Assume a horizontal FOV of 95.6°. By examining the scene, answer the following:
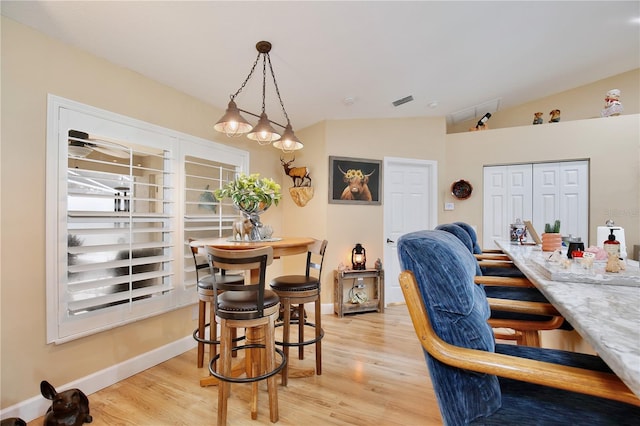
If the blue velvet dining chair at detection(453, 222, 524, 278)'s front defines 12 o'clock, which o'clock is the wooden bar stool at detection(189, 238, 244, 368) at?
The wooden bar stool is roughly at 5 o'clock from the blue velvet dining chair.

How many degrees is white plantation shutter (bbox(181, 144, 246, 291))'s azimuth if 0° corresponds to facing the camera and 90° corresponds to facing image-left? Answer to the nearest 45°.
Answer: approximately 315°

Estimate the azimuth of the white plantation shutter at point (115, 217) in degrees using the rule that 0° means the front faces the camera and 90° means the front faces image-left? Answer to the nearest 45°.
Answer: approximately 315°

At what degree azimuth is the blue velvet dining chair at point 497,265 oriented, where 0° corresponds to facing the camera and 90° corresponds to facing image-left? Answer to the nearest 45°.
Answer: approximately 270°

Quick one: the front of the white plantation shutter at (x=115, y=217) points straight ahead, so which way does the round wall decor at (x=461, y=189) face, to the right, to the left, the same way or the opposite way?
to the right

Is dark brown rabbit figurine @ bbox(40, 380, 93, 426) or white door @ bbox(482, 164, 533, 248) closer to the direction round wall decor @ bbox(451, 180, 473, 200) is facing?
the dark brown rabbit figurine

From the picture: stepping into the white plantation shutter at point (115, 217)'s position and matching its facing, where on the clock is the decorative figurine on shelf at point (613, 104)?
The decorative figurine on shelf is roughly at 11 o'clock from the white plantation shutter.

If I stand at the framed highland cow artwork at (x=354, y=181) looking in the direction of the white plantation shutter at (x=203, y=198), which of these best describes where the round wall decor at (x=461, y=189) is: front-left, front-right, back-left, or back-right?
back-left

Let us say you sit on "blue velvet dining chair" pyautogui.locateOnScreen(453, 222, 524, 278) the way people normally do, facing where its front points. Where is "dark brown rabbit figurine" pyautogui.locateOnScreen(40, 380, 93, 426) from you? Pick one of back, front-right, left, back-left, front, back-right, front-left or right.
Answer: back-right

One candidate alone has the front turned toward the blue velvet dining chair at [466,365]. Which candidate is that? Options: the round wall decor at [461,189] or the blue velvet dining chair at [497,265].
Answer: the round wall decor

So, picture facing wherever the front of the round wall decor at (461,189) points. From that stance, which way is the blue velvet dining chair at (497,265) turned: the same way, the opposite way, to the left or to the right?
to the left

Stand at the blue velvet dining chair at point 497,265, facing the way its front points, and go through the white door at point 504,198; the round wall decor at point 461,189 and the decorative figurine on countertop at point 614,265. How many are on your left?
2

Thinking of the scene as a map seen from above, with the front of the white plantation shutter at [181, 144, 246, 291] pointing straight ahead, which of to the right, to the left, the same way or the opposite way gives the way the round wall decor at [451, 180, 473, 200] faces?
to the right
